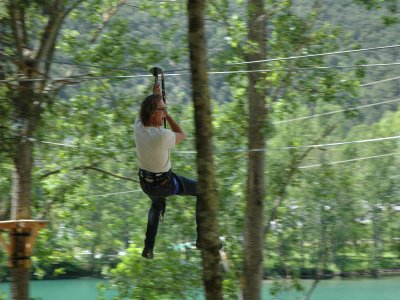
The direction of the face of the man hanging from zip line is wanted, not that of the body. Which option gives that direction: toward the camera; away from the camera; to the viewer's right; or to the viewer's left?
to the viewer's right

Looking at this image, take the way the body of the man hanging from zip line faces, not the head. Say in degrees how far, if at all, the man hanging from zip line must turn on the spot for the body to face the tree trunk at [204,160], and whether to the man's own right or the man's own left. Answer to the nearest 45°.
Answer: approximately 135° to the man's own right

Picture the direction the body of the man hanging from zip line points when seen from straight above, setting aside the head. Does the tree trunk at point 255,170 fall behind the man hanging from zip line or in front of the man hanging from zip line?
in front

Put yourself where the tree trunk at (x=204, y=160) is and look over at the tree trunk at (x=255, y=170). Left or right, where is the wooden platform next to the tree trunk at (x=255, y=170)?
left

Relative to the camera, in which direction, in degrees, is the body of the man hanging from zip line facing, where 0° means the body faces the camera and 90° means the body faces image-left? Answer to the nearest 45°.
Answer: approximately 225°

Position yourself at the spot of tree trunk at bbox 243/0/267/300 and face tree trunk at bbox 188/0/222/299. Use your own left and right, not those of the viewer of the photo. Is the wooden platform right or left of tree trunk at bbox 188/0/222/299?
right
